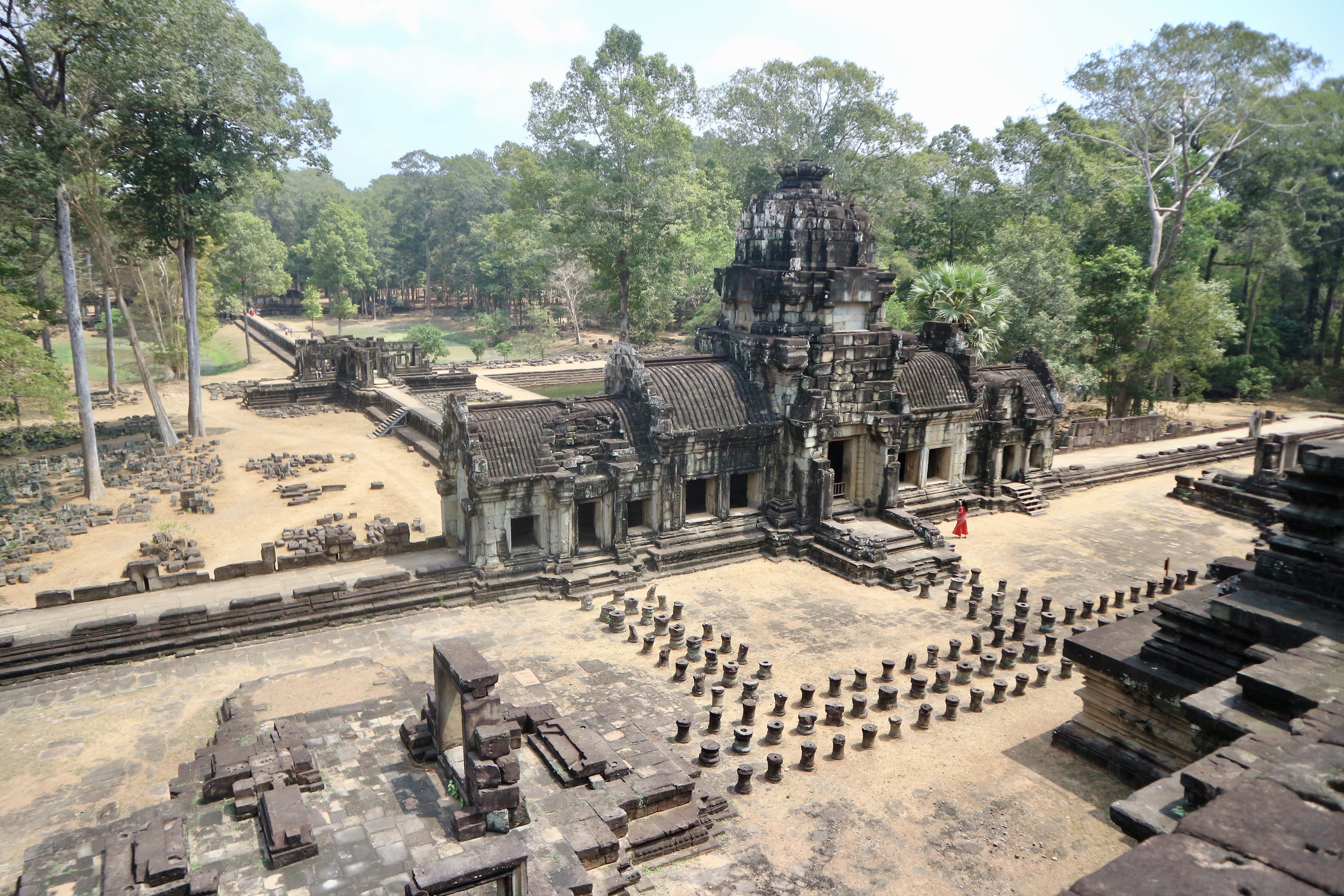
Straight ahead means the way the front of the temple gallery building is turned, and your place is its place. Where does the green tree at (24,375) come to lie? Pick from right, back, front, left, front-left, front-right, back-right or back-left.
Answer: back-right

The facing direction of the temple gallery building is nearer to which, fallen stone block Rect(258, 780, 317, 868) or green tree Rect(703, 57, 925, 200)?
the fallen stone block

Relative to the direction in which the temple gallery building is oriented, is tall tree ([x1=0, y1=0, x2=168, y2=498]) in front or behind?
behind

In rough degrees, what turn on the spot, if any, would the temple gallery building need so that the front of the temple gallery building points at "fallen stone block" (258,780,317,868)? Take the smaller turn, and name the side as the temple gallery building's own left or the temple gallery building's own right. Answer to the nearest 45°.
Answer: approximately 45° to the temple gallery building's own right

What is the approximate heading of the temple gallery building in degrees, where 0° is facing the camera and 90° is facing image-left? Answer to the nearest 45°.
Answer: approximately 315°

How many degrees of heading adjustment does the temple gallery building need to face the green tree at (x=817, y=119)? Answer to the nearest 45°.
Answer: approximately 135° to its left

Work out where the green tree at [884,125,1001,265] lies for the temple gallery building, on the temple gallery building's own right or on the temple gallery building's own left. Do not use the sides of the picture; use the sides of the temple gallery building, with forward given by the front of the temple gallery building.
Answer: on the temple gallery building's own left

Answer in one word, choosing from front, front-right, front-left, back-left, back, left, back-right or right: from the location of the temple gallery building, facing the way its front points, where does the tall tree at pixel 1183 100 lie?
left

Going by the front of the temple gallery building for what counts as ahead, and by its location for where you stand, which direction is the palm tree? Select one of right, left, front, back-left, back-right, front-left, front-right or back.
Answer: left

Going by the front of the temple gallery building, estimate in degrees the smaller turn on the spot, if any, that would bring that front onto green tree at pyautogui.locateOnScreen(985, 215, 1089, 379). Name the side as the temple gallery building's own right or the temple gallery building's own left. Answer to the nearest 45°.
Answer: approximately 90° to the temple gallery building's own left

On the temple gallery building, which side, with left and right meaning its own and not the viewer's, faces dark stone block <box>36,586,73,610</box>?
right

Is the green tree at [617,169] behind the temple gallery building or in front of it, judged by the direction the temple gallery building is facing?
behind
